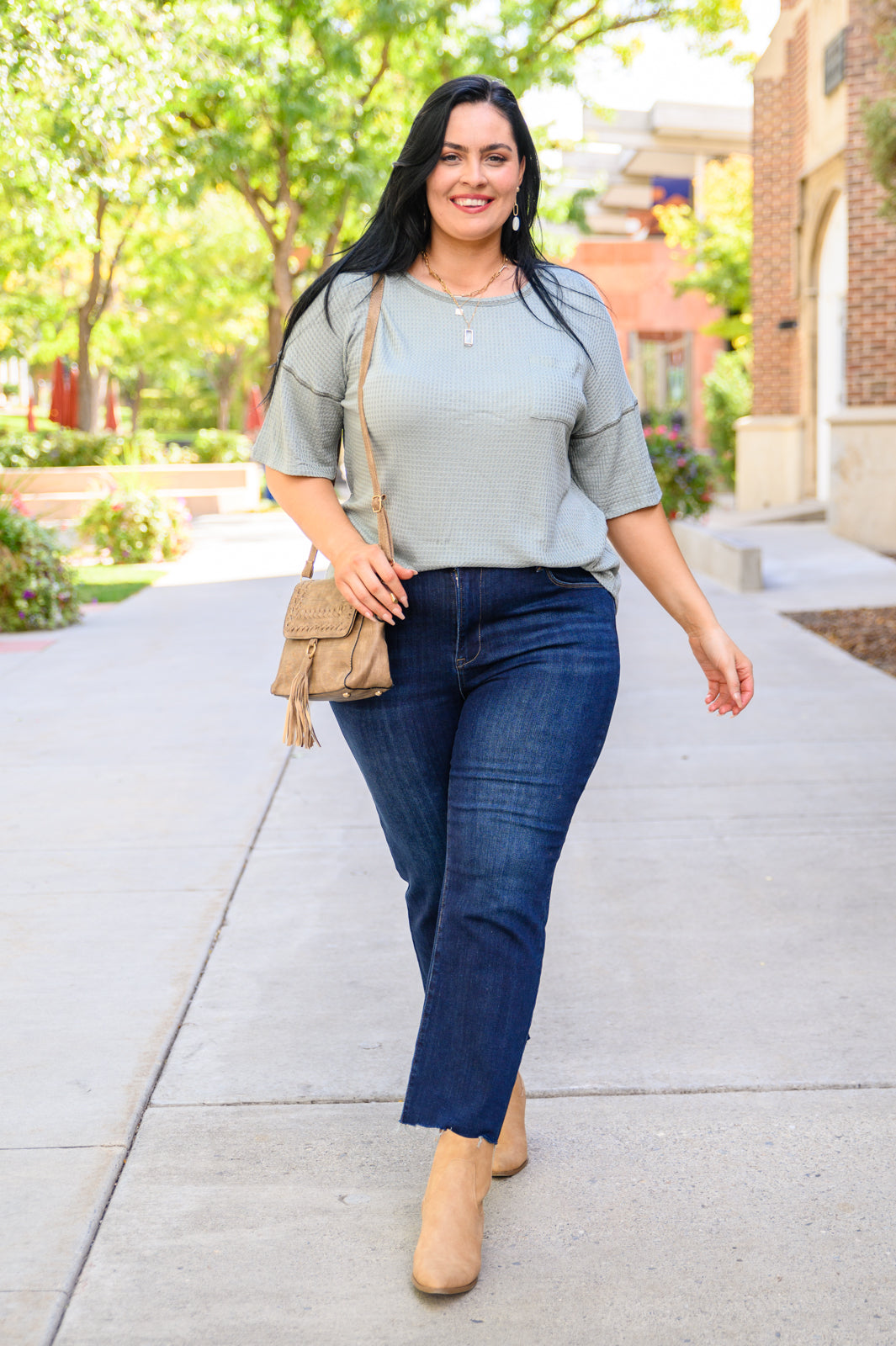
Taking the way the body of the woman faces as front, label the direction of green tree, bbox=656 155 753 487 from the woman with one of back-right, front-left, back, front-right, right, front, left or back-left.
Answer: back

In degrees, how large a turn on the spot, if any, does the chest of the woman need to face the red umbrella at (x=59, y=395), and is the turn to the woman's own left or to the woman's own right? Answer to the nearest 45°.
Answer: approximately 180°

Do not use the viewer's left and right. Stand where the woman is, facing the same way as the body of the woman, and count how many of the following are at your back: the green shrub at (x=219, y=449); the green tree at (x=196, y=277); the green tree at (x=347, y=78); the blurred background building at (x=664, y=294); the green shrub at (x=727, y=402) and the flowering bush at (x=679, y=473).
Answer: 6

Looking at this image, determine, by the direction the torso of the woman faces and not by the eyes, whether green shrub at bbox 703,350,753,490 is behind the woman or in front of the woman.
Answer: behind

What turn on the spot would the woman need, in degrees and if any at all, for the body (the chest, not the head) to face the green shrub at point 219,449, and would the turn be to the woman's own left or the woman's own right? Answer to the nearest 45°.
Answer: approximately 180°

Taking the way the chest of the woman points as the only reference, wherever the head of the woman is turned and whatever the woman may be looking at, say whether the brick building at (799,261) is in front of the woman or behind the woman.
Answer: behind

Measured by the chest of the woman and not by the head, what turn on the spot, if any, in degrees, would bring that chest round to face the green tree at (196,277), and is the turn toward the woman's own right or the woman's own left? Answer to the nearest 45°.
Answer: approximately 180°

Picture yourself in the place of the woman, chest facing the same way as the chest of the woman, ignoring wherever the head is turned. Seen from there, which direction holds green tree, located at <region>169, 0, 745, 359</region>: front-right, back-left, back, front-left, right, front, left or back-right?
back

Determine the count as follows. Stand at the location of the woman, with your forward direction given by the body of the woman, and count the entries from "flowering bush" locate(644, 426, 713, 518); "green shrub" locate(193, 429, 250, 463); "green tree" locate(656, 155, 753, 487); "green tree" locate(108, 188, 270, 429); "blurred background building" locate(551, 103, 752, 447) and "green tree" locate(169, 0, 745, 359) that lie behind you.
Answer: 6

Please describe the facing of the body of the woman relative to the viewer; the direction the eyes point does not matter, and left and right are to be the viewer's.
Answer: facing the viewer

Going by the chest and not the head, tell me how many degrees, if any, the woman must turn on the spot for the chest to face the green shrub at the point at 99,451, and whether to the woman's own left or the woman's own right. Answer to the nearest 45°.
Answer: approximately 180°
